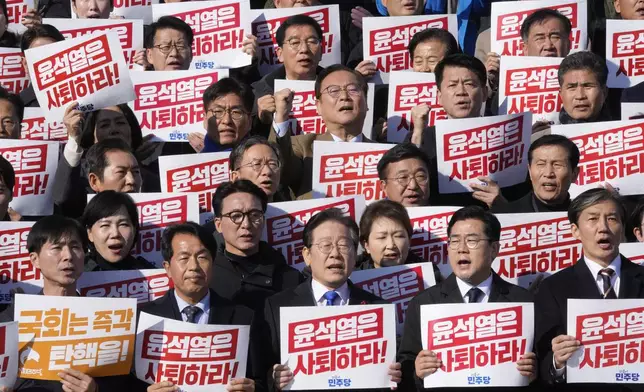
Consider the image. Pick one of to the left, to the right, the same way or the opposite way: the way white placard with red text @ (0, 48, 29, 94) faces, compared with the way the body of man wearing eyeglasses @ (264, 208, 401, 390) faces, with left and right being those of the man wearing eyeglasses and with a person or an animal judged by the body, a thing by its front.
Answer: the same way

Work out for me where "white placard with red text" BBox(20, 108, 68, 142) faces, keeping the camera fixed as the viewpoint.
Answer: facing the viewer

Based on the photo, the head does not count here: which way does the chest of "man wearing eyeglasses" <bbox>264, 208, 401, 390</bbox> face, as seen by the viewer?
toward the camera

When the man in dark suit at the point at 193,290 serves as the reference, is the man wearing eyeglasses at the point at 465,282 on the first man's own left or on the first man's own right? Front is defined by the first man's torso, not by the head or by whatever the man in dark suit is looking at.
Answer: on the first man's own left

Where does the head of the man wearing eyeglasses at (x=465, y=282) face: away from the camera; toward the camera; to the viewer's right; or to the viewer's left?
toward the camera

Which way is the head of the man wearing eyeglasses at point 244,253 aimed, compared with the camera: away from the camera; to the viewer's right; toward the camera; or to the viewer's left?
toward the camera

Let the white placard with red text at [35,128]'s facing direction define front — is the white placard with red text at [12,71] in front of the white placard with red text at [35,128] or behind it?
behind

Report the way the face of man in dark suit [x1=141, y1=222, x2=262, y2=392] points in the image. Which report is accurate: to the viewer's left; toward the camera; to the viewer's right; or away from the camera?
toward the camera

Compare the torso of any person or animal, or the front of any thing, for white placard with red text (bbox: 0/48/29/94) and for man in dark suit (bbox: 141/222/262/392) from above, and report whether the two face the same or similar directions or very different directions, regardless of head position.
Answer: same or similar directions

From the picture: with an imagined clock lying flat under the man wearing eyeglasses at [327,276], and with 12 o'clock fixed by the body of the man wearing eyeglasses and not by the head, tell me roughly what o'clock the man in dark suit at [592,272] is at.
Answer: The man in dark suit is roughly at 9 o'clock from the man wearing eyeglasses.

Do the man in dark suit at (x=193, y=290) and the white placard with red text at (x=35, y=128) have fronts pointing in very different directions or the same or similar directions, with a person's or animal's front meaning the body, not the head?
same or similar directions

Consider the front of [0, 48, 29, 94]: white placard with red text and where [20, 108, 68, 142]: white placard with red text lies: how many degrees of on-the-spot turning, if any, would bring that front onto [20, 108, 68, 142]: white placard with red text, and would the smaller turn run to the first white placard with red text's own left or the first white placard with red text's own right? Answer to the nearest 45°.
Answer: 0° — it already faces it
